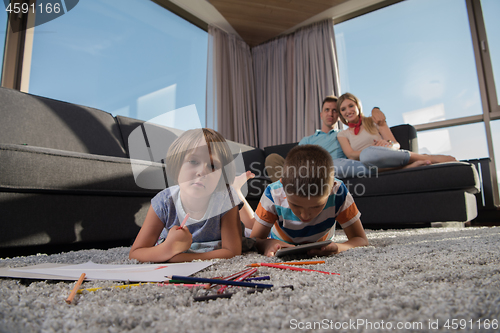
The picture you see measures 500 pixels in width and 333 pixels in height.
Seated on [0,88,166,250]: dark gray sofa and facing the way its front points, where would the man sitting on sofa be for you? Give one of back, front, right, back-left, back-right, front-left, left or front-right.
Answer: front-left

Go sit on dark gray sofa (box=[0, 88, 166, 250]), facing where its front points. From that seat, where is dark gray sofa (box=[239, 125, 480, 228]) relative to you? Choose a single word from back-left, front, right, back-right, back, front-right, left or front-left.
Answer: front-left

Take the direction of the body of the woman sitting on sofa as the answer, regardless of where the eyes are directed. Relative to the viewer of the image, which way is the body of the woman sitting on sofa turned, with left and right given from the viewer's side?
facing the viewer

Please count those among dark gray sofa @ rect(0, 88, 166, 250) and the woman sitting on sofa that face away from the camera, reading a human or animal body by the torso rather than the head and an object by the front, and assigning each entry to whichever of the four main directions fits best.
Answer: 0

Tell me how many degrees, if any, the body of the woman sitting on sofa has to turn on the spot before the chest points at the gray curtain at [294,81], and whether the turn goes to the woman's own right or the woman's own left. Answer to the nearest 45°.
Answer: approximately 135° to the woman's own right

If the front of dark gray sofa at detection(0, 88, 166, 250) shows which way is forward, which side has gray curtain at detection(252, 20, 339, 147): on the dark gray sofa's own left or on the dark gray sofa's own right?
on the dark gray sofa's own left

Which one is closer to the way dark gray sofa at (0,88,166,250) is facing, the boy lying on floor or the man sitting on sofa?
the boy lying on floor

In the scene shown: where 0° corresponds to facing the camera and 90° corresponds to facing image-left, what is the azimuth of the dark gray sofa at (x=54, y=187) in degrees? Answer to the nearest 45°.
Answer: approximately 315°

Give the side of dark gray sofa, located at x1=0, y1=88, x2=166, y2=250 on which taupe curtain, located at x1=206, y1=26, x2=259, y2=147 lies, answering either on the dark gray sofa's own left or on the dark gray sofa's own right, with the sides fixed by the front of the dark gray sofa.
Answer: on the dark gray sofa's own left

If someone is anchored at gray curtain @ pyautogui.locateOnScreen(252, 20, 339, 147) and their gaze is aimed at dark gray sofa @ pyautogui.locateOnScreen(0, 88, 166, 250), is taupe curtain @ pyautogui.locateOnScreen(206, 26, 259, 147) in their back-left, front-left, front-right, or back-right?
front-right

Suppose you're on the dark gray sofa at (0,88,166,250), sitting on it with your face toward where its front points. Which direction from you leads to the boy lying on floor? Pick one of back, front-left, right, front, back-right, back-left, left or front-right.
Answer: front

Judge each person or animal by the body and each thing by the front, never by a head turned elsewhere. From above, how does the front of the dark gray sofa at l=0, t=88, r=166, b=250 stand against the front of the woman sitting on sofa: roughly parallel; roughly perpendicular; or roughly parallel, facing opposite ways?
roughly perpendicular

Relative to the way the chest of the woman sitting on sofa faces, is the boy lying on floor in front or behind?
in front

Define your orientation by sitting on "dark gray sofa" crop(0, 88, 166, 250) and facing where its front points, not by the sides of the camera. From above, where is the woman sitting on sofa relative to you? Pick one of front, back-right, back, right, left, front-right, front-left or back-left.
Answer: front-left

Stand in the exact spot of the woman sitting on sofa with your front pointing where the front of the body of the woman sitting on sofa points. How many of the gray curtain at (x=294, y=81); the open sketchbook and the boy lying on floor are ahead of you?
2
